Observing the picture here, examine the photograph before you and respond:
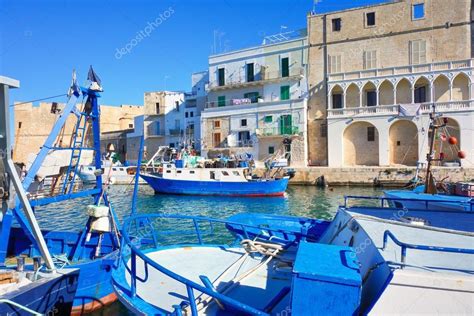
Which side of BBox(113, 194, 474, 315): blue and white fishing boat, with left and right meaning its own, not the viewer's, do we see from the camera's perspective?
left

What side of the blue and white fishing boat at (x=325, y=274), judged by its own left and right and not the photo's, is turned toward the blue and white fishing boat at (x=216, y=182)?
right

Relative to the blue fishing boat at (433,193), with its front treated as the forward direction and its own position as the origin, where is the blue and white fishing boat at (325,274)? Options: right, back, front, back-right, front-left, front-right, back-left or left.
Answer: left

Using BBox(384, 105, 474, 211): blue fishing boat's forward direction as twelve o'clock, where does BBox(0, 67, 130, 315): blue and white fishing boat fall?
BBox(0, 67, 130, 315): blue and white fishing boat is roughly at 10 o'clock from BBox(384, 105, 474, 211): blue fishing boat.

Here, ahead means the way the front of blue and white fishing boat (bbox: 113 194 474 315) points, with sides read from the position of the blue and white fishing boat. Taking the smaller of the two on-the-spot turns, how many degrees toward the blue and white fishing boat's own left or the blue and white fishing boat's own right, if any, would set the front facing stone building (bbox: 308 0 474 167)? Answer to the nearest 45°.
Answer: approximately 90° to the blue and white fishing boat's own right

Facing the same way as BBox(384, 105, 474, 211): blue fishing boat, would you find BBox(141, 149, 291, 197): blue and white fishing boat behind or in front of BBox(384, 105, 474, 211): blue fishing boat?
in front

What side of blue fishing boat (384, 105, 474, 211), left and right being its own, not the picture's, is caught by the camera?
left

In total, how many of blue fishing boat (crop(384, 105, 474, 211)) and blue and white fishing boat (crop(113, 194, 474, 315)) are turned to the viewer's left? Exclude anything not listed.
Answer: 2
